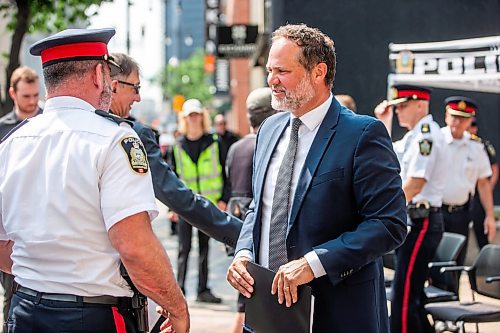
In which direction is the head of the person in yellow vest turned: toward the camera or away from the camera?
toward the camera

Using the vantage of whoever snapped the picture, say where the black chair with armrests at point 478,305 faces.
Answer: facing the viewer and to the left of the viewer

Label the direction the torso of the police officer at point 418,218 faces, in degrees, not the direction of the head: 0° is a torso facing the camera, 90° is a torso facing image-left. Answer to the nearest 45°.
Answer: approximately 90°

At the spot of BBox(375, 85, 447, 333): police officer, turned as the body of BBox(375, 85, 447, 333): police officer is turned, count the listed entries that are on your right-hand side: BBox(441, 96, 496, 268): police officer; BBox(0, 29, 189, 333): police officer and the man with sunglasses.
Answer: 1

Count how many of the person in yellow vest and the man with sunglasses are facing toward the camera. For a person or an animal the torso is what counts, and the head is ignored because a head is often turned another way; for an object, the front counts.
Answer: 1

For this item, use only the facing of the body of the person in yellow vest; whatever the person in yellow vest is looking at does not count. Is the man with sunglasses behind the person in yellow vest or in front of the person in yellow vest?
in front

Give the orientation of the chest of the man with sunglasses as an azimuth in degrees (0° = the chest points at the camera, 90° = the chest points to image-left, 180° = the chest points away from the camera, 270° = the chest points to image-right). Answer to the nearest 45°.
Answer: approximately 270°

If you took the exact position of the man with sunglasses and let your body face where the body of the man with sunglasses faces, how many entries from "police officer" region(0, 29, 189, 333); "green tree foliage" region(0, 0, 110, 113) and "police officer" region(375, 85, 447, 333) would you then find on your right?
1

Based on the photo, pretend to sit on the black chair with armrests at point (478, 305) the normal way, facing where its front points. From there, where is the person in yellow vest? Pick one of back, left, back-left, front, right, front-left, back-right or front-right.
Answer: right

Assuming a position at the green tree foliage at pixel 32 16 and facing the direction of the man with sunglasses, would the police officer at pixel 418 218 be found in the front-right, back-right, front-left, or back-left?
front-left

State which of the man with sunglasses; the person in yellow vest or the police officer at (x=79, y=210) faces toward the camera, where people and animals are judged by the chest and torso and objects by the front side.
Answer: the person in yellow vest

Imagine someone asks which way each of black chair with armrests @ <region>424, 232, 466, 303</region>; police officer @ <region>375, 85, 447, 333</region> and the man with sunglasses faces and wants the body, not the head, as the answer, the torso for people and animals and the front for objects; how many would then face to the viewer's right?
1

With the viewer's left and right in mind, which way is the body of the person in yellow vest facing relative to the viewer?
facing the viewer

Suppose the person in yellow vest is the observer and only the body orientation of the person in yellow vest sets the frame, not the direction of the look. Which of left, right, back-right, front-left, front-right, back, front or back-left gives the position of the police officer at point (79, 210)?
front

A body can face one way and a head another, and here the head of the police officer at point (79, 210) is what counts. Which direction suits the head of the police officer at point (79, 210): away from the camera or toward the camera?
away from the camera

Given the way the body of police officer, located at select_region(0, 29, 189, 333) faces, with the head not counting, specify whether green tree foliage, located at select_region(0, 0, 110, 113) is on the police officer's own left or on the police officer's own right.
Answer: on the police officer's own left
